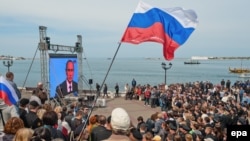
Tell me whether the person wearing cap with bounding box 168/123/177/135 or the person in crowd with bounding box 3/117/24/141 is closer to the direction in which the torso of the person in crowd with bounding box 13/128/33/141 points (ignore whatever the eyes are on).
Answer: the person in crowd

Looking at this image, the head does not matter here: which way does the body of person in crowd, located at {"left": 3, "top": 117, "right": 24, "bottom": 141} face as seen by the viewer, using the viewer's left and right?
facing away from the viewer and to the right of the viewer

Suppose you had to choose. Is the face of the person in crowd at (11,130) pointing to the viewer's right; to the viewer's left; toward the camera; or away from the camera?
away from the camera

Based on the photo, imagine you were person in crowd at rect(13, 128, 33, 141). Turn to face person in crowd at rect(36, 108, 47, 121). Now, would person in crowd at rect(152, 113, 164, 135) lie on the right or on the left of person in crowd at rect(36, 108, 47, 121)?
right

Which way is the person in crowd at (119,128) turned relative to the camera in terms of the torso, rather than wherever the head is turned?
away from the camera

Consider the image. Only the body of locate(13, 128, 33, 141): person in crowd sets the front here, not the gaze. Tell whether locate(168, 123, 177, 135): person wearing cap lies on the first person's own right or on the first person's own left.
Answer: on the first person's own right

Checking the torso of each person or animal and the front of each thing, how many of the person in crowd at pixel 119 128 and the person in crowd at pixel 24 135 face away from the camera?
2

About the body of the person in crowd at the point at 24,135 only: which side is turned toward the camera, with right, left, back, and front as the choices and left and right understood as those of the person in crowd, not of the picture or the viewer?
back
